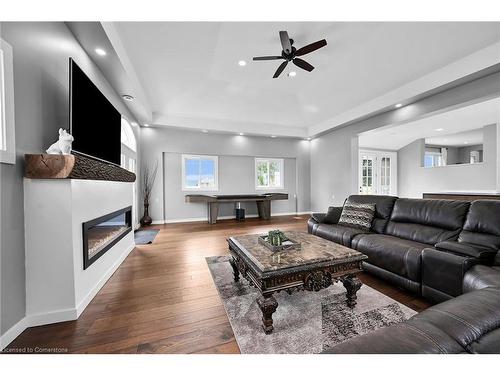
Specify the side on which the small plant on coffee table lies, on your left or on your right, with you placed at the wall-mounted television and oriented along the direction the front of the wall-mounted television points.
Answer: on your right

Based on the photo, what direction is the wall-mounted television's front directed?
to the viewer's right

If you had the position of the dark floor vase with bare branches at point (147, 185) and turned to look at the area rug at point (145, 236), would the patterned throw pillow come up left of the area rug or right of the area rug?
left

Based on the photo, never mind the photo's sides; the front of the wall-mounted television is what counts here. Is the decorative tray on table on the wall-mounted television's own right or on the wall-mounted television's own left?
on the wall-mounted television's own right

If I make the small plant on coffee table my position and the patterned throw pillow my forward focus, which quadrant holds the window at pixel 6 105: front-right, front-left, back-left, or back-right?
back-left

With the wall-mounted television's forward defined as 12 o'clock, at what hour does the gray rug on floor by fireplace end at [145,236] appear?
The gray rug on floor by fireplace end is roughly at 10 o'clock from the wall-mounted television.
